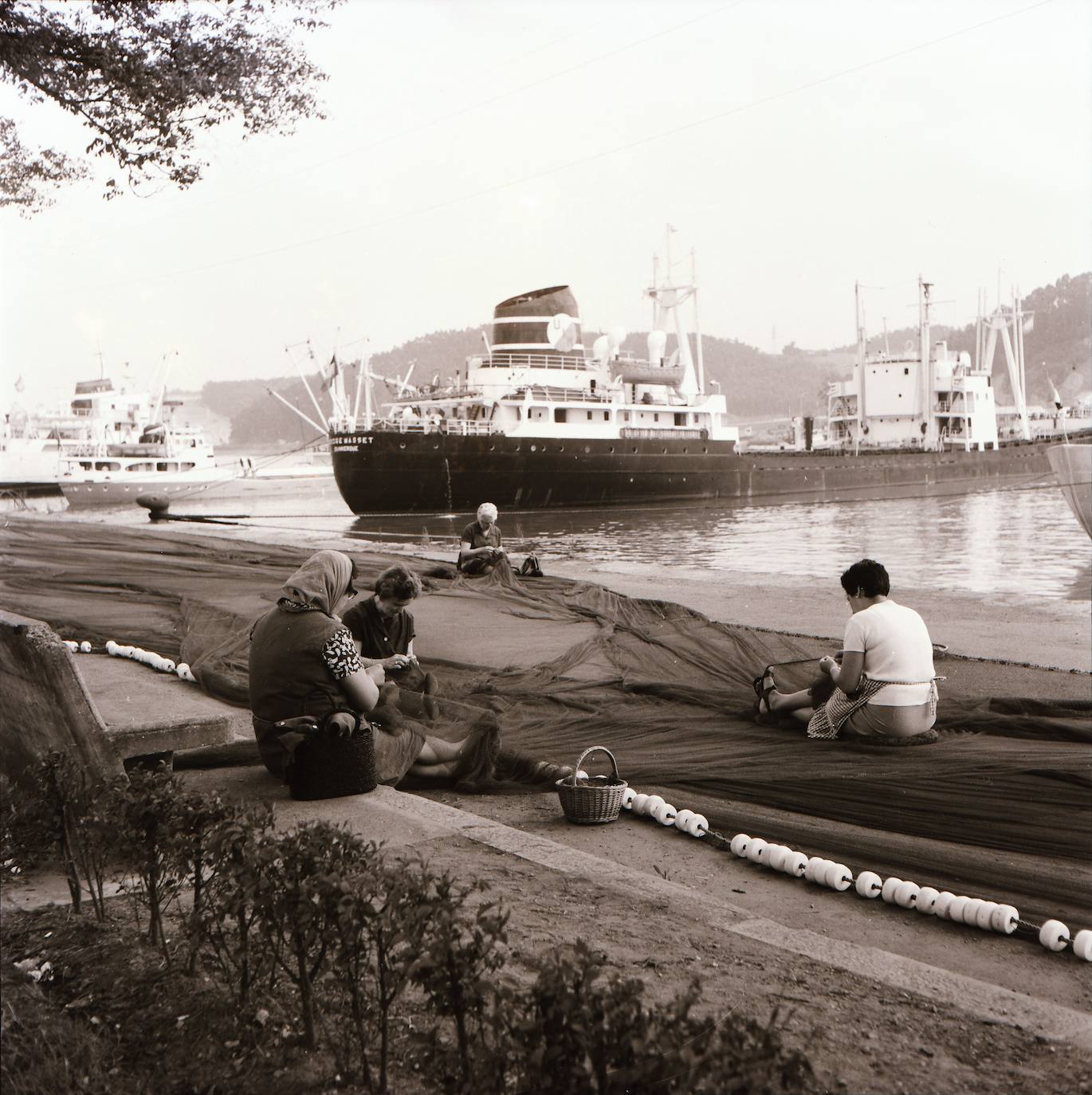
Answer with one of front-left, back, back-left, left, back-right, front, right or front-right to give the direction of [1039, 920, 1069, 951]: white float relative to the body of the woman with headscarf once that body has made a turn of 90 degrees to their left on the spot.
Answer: back

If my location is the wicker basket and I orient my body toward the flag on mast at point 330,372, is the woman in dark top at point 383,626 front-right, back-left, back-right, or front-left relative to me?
front-left

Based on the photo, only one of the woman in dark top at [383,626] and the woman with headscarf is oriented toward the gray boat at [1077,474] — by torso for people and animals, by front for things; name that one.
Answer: the woman with headscarf

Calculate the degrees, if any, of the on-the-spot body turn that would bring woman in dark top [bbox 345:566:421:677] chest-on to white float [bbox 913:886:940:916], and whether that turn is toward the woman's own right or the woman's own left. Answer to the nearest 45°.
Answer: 0° — they already face it

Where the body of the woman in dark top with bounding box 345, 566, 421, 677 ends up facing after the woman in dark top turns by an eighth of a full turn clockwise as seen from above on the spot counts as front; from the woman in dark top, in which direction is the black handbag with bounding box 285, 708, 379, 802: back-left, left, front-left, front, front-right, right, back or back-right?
front

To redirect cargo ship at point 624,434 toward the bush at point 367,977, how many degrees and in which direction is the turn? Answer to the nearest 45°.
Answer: approximately 135° to its right

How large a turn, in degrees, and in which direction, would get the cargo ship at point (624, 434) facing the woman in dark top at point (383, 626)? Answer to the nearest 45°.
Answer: approximately 135° to its right

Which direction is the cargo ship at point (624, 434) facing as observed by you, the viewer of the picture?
facing away from the viewer and to the right of the viewer

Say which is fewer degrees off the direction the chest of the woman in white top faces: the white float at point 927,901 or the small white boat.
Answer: the small white boat

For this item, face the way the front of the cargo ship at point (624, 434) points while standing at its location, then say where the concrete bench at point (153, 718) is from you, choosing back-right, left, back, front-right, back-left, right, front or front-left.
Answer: back-right

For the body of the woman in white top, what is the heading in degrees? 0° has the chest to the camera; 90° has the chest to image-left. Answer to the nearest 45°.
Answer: approximately 135°

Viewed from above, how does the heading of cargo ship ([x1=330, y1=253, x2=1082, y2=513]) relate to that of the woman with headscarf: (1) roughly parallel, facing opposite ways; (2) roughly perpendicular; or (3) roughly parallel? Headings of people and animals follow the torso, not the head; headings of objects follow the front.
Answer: roughly parallel

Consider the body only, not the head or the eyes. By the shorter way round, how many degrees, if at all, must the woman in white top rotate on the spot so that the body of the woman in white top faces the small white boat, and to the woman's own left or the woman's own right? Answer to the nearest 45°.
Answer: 0° — they already face it

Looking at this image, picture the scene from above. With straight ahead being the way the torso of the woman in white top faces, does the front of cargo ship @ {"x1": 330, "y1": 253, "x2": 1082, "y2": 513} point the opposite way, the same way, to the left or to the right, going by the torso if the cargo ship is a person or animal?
to the right

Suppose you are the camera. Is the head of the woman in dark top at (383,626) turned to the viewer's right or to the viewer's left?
to the viewer's right

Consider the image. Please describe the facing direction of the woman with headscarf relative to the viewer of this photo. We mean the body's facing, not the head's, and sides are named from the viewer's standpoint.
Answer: facing away from the viewer and to the right of the viewer

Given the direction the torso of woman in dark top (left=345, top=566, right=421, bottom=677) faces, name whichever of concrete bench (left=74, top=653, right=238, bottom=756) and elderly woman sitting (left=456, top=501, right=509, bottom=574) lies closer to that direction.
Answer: the concrete bench

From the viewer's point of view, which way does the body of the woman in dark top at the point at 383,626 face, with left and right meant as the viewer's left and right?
facing the viewer and to the right of the viewer

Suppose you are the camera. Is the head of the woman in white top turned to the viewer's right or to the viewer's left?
to the viewer's left
